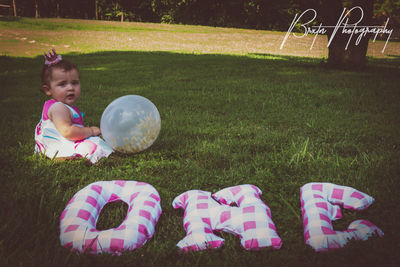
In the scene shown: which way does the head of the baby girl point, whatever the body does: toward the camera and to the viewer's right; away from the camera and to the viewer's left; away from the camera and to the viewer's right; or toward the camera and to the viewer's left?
toward the camera and to the viewer's right

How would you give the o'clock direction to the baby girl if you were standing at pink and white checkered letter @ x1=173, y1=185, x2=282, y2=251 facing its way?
The baby girl is roughly at 4 o'clock from the pink and white checkered letter.

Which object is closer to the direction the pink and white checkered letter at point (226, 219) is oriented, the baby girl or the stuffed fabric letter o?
the stuffed fabric letter o

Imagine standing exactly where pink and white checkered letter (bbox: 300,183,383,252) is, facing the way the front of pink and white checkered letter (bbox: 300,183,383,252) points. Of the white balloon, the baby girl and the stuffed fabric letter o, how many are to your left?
0

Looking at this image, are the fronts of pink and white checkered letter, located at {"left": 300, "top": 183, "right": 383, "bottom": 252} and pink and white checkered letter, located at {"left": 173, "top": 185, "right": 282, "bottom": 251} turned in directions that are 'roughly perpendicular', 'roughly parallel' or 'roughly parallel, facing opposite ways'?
roughly parallel

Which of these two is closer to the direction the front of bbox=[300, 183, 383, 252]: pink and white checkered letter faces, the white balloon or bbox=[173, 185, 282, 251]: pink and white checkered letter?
the pink and white checkered letter

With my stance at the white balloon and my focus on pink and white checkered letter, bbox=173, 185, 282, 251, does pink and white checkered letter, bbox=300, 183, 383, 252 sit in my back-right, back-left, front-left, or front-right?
front-left

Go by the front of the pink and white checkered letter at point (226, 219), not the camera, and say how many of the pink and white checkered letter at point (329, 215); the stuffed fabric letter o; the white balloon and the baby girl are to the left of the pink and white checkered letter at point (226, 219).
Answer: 1

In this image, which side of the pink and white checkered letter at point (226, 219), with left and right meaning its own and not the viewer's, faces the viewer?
front

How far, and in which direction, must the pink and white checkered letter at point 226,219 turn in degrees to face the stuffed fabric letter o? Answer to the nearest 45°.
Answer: approximately 90° to its right

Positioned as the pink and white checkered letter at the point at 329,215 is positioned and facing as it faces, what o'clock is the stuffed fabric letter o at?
The stuffed fabric letter o is roughly at 2 o'clock from the pink and white checkered letter.

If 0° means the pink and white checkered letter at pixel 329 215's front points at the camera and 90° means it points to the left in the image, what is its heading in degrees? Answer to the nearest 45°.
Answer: approximately 0°

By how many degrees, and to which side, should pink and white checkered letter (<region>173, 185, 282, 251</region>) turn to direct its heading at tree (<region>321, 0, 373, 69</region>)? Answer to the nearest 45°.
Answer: approximately 180°

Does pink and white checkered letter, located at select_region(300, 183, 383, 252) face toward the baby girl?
no

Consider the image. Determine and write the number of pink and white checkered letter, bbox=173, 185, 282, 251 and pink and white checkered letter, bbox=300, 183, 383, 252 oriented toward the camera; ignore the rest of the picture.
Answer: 2

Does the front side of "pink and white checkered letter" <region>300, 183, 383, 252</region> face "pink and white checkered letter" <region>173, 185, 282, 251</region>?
no
